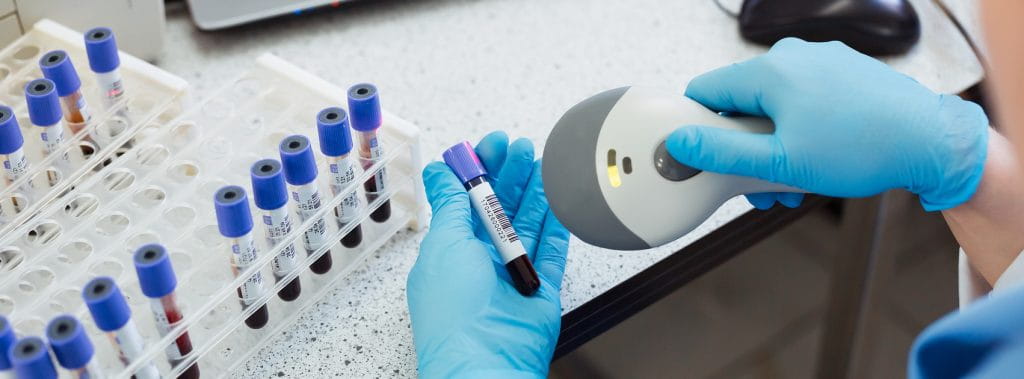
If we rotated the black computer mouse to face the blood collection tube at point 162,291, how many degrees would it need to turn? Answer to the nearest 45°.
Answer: approximately 45° to its left

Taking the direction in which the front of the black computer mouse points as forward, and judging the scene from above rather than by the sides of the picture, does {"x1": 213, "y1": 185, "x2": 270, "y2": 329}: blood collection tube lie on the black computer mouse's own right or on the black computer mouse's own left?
on the black computer mouse's own left

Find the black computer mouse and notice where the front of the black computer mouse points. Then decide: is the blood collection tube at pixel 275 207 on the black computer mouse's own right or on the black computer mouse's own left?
on the black computer mouse's own left

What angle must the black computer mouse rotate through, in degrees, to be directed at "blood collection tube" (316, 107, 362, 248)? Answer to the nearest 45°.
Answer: approximately 45° to its left

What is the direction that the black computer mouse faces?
to the viewer's left

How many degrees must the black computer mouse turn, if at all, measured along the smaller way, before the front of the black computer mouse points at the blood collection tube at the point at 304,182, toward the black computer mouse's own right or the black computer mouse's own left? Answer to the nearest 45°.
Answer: approximately 45° to the black computer mouse's own left

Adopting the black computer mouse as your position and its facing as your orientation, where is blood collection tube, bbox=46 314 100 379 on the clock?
The blood collection tube is roughly at 10 o'clock from the black computer mouse.
